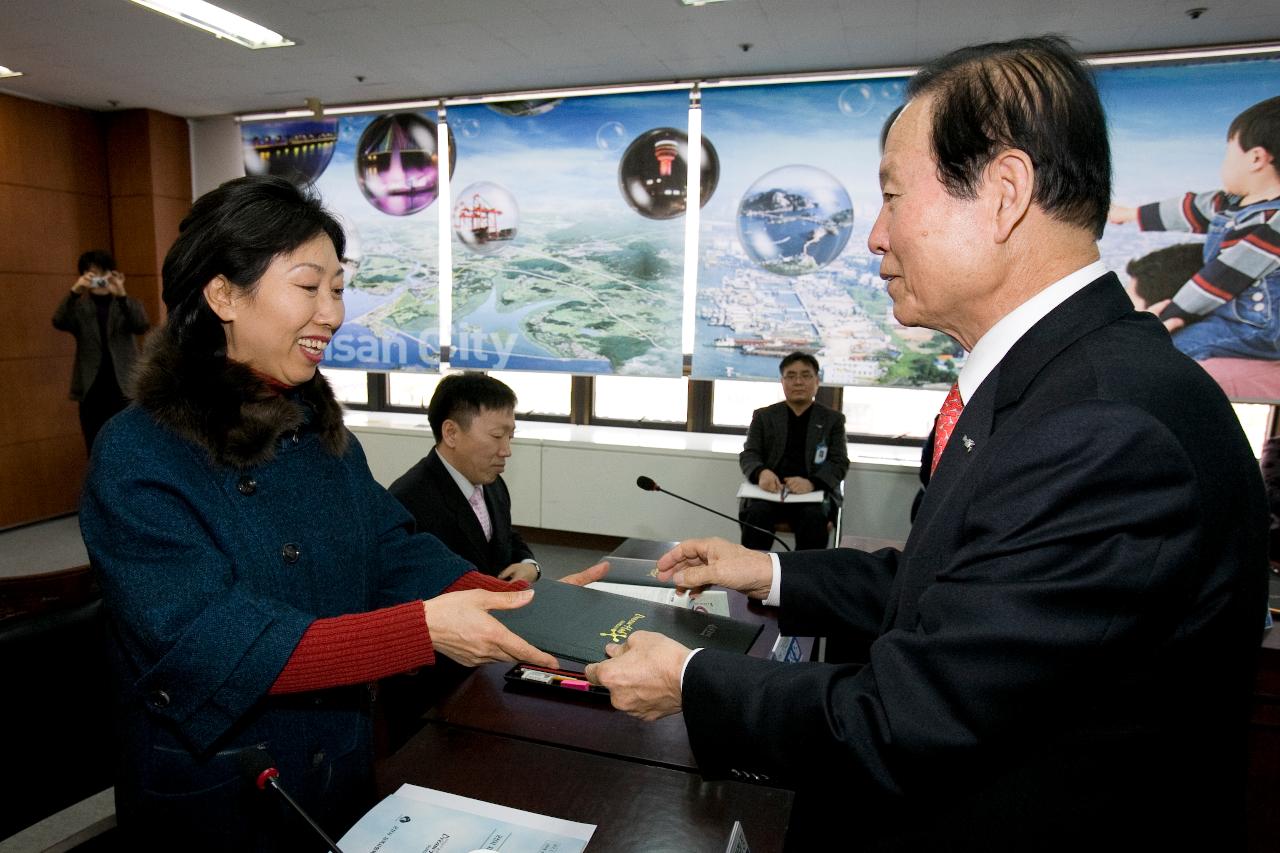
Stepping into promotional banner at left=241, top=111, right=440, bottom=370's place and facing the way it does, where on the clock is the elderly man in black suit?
The elderly man in black suit is roughly at 12 o'clock from the promotional banner.

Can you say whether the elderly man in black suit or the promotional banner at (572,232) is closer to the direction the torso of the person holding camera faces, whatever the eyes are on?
the elderly man in black suit

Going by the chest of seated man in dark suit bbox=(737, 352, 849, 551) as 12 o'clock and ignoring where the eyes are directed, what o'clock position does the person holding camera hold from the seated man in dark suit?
The person holding camera is roughly at 3 o'clock from the seated man in dark suit.

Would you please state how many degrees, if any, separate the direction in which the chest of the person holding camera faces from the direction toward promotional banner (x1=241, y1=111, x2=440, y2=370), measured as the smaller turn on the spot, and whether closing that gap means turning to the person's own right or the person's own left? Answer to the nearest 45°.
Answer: approximately 90° to the person's own left

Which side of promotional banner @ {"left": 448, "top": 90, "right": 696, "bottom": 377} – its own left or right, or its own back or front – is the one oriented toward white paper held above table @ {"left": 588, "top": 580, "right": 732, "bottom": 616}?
front

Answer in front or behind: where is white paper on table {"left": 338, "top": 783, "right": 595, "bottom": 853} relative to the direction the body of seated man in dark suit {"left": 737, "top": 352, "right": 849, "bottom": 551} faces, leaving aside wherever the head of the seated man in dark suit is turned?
in front

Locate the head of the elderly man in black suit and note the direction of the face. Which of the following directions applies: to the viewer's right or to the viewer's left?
to the viewer's left

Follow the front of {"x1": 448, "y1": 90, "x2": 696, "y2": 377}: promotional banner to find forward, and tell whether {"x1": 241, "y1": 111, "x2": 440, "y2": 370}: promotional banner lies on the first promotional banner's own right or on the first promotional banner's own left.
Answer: on the first promotional banner's own right

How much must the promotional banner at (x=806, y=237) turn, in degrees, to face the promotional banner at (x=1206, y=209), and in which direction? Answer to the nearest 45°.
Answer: approximately 90° to its left

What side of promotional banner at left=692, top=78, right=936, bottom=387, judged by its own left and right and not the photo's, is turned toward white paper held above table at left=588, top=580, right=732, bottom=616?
front

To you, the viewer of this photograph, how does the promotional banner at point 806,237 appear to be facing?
facing the viewer

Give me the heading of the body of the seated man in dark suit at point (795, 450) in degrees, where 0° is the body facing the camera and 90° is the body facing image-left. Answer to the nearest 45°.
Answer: approximately 0°

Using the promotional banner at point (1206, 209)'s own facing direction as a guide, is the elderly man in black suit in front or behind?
in front
